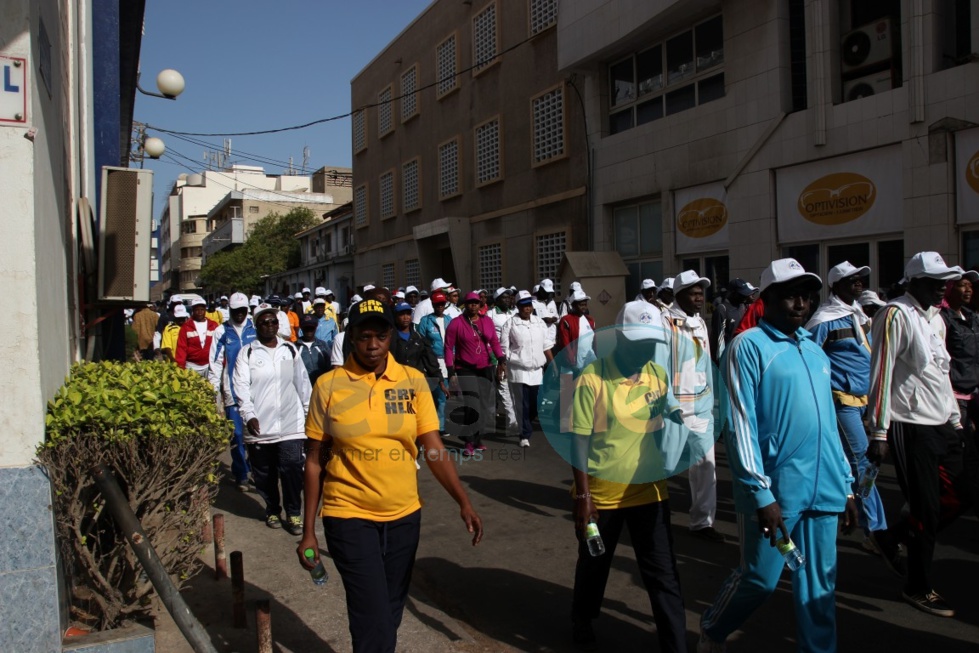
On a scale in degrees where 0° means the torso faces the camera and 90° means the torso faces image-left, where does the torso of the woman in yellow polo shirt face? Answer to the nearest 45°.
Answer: approximately 0°

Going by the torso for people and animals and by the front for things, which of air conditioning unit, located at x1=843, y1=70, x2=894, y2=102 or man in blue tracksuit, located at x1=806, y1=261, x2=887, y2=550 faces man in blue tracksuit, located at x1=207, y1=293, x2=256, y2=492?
the air conditioning unit

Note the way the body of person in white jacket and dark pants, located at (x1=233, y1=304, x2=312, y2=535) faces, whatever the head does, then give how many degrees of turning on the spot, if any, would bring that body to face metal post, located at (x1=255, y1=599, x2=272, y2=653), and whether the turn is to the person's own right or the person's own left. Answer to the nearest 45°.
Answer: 0° — they already face it

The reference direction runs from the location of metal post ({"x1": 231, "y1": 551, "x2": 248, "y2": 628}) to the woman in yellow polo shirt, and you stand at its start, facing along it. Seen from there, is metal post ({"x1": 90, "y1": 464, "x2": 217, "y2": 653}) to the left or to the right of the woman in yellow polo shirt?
right

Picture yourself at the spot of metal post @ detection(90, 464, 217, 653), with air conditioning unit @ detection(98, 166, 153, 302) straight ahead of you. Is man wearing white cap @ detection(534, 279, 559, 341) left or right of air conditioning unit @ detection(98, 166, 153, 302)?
right

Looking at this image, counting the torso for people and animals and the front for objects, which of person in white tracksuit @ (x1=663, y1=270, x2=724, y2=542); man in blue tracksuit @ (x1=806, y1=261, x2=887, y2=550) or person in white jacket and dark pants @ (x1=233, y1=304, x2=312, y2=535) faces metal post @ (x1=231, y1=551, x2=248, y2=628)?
person in white jacket and dark pants @ (x1=233, y1=304, x2=312, y2=535)

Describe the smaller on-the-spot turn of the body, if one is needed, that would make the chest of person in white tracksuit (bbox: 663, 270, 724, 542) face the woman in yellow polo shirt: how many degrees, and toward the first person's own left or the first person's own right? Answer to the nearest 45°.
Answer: approximately 90° to the first person's own right

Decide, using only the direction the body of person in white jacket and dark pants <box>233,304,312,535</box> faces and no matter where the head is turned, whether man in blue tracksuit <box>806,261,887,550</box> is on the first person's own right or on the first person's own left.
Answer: on the first person's own left

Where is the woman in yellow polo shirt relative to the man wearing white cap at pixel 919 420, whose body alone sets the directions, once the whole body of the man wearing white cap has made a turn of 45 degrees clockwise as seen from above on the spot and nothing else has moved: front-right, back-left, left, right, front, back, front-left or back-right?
front-right

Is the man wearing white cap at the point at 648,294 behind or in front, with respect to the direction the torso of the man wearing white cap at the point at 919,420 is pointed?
behind

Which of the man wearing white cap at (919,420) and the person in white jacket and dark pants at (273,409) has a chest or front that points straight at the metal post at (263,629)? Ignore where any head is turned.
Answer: the person in white jacket and dark pants

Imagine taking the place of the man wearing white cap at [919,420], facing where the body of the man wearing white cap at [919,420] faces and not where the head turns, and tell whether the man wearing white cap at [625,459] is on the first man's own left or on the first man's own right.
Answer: on the first man's own right

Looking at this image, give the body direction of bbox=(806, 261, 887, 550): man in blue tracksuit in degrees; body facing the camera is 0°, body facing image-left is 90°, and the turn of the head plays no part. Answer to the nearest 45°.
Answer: approximately 315°

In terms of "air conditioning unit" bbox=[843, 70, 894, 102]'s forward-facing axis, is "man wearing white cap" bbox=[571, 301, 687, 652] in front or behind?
in front

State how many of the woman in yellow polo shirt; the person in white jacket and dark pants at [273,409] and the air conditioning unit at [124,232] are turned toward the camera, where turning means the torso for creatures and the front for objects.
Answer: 2
